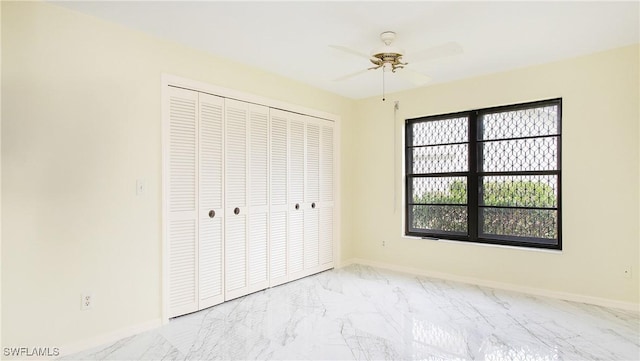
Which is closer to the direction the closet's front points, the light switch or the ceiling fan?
the ceiling fan

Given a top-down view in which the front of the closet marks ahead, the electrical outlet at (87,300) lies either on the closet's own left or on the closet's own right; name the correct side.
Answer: on the closet's own right

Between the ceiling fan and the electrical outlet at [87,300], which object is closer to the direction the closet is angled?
the ceiling fan

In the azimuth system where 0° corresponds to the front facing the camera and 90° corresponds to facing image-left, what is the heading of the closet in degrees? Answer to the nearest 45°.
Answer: approximately 315°

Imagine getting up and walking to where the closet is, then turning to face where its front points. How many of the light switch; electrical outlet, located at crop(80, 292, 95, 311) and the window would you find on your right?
2

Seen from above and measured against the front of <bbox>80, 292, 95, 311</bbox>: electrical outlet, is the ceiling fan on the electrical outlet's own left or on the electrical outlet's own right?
on the electrical outlet's own left

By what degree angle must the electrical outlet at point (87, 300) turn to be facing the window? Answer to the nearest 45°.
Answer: approximately 90° to its left
